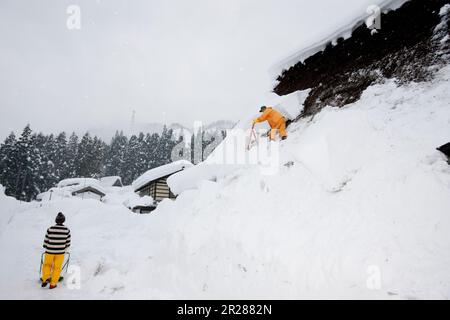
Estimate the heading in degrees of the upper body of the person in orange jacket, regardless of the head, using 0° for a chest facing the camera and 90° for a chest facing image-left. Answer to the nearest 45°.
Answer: approximately 90°

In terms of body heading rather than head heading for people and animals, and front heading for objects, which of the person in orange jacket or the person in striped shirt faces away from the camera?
the person in striped shirt

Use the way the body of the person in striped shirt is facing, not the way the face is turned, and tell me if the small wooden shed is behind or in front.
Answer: in front

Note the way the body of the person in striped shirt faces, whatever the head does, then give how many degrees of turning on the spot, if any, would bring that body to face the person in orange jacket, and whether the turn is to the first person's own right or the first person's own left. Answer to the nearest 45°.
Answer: approximately 90° to the first person's own right

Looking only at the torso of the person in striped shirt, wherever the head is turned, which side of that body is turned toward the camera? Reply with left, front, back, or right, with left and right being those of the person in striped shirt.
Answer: back
